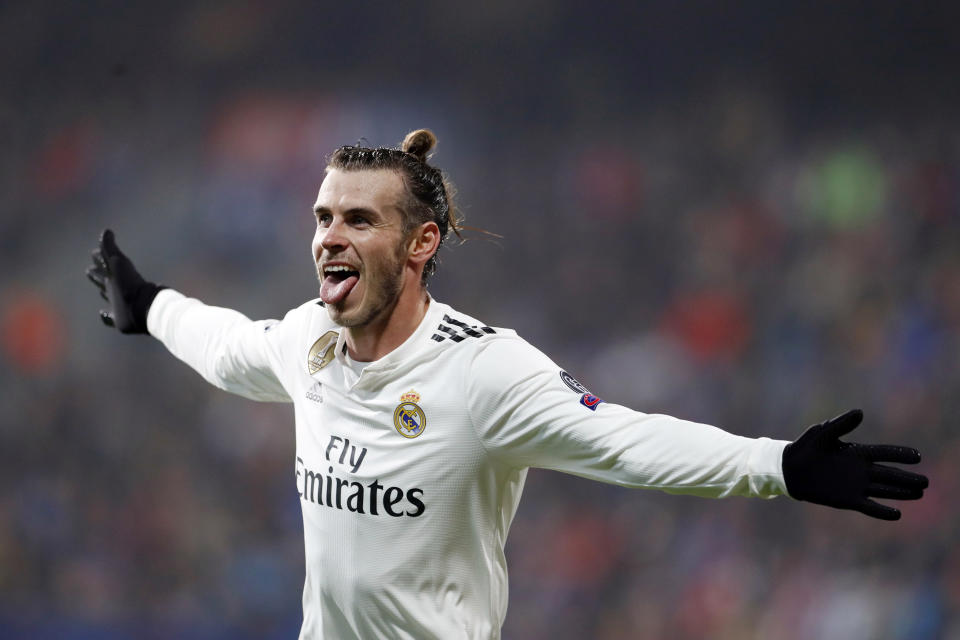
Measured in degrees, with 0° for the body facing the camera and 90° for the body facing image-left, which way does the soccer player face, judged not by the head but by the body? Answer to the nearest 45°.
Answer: approximately 45°

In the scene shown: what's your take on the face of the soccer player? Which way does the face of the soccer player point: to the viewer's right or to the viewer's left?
to the viewer's left
